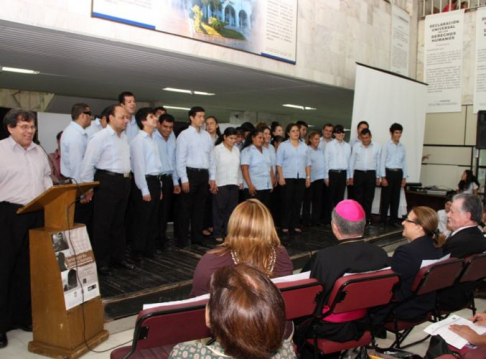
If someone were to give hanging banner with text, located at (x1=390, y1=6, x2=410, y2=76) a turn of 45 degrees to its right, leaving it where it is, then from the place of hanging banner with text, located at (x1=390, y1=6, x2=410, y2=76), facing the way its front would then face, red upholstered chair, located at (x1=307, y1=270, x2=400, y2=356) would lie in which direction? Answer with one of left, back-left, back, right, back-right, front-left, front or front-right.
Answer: front

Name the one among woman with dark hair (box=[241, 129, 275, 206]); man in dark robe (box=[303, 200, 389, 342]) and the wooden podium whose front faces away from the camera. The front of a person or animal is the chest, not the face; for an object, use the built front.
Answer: the man in dark robe

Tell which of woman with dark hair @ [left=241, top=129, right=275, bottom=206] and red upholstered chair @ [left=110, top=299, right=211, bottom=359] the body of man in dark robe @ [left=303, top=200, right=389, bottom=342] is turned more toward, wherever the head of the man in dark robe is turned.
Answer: the woman with dark hair

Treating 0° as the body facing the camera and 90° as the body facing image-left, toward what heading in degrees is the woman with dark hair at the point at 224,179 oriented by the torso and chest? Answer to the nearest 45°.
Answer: approximately 315°

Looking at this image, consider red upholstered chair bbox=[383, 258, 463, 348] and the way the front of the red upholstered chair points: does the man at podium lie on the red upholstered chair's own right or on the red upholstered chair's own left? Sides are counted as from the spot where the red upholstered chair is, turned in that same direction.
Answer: on the red upholstered chair's own left

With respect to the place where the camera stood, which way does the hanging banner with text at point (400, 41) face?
facing the viewer and to the right of the viewer

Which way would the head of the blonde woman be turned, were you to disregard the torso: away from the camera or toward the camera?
away from the camera

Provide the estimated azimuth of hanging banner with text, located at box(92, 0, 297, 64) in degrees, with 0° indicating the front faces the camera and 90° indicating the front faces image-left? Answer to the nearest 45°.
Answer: approximately 315°

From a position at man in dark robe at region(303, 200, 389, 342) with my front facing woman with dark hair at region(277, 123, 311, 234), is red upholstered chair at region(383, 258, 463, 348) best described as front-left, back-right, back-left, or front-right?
front-right

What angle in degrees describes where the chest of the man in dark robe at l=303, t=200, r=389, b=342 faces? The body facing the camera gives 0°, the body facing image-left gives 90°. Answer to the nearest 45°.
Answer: approximately 180°

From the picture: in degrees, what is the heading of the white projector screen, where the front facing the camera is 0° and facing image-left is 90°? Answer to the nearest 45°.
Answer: approximately 315°

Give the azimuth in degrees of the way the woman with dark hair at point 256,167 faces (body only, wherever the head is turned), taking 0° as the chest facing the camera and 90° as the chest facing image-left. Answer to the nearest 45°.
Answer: approximately 315°

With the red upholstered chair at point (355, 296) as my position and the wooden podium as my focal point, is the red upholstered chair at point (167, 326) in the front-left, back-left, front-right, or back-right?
front-left

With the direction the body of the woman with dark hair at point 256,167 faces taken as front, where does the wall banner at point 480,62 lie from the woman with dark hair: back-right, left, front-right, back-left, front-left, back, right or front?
left

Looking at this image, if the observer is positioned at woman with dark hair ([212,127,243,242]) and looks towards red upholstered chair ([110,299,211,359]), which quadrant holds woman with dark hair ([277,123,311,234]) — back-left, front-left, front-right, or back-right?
back-left

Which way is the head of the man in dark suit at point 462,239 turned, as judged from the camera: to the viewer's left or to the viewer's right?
to the viewer's left

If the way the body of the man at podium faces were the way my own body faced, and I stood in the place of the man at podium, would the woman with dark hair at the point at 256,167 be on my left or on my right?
on my left

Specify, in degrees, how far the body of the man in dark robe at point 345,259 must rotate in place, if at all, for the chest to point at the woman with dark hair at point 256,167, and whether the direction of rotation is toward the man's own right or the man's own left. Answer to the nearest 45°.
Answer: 0° — they already face them

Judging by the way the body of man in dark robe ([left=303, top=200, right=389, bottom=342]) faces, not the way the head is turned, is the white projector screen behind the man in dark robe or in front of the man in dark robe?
in front
